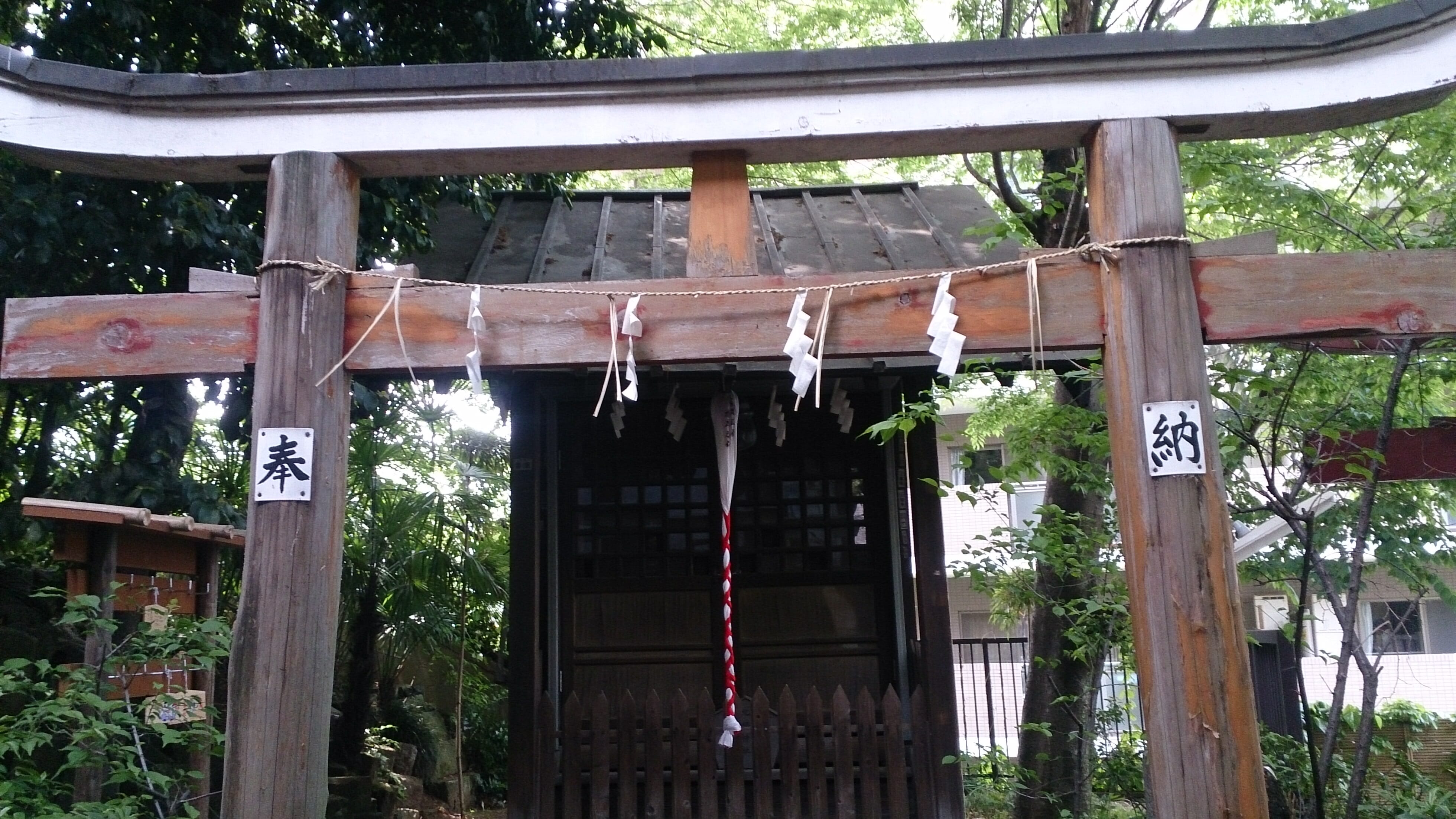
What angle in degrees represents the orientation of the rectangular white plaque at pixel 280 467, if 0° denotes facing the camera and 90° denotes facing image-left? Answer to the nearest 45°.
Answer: approximately 0°

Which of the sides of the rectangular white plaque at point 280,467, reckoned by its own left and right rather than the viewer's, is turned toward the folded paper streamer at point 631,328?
left

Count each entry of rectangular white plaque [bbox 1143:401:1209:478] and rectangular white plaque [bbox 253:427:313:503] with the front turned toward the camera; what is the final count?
2

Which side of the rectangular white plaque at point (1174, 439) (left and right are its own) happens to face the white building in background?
back

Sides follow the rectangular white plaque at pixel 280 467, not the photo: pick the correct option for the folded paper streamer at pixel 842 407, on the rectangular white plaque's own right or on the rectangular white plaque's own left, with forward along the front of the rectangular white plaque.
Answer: on the rectangular white plaque's own left

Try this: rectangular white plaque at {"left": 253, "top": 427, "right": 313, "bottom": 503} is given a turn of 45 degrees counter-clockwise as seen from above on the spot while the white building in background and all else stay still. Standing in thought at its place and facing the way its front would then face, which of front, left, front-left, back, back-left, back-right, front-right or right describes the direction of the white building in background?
left

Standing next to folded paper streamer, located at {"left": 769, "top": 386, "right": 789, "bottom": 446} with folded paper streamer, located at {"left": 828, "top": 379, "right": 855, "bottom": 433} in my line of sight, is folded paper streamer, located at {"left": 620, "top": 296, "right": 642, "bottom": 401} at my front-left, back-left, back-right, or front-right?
back-right

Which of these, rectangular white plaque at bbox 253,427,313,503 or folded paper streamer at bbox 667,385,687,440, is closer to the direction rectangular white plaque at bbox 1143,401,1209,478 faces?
the rectangular white plaque at bbox 253,427,313,503

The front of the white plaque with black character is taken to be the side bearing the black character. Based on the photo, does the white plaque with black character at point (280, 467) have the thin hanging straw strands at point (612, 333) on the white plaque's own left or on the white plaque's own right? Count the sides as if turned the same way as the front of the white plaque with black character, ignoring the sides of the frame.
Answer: on the white plaque's own left

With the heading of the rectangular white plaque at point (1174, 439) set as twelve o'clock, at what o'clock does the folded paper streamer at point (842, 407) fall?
The folded paper streamer is roughly at 5 o'clock from the rectangular white plaque.

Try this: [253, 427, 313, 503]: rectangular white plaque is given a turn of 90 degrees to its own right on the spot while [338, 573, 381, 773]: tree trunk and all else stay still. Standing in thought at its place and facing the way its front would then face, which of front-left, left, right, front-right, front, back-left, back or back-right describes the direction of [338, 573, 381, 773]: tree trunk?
right
